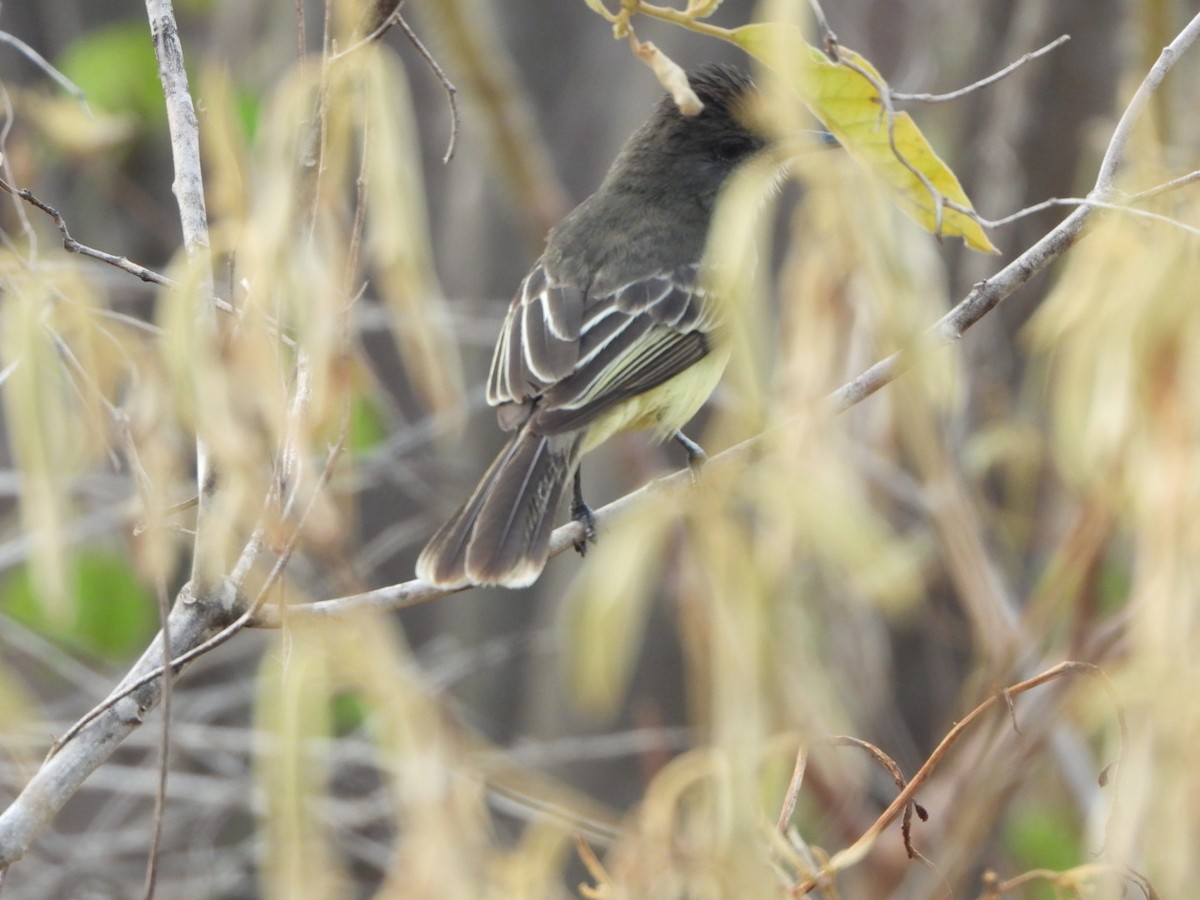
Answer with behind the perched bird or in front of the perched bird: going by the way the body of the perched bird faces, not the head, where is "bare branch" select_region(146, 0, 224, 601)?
behind

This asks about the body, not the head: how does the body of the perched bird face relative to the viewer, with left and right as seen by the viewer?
facing away from the viewer and to the right of the viewer

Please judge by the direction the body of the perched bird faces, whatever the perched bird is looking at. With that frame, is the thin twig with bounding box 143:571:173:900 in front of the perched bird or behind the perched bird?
behind

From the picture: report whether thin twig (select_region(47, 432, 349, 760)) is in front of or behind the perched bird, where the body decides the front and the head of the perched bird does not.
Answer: behind

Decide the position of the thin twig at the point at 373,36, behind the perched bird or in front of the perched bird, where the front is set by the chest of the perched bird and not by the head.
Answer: behind
